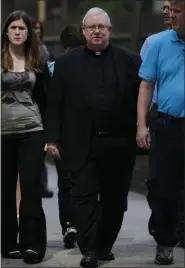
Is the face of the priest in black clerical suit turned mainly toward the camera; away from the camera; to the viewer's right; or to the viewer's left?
toward the camera

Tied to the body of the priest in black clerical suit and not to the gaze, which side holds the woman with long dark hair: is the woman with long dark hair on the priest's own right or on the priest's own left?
on the priest's own right

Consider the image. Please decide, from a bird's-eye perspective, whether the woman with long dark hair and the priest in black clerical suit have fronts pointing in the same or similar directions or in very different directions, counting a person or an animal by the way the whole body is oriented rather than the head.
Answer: same or similar directions

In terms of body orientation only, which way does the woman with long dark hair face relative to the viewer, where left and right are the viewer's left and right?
facing the viewer

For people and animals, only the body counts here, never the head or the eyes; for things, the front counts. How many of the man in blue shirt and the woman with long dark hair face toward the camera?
2

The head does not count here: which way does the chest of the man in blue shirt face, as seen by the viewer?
toward the camera

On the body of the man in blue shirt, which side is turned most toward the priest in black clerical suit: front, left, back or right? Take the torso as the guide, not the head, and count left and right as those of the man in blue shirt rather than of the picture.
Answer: right

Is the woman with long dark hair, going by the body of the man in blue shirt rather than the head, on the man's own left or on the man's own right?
on the man's own right

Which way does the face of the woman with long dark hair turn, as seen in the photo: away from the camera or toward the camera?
toward the camera

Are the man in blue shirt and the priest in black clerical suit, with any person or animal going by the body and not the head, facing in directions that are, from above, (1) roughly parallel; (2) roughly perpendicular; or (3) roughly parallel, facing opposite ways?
roughly parallel

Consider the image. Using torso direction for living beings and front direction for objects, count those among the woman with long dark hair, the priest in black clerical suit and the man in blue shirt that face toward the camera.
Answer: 3
